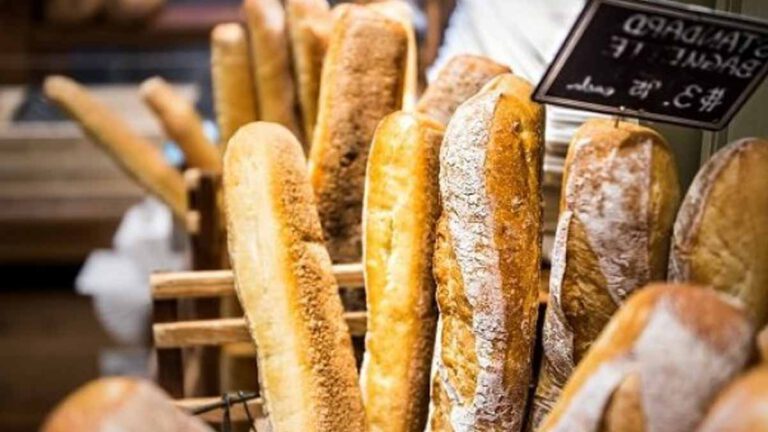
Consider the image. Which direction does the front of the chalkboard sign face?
toward the camera

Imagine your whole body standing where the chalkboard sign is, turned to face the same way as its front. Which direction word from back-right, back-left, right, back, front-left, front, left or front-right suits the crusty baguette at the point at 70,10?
back-right

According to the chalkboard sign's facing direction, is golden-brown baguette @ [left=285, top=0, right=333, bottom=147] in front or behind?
behind

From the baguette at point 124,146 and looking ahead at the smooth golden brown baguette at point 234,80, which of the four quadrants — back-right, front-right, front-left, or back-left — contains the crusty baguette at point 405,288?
front-right

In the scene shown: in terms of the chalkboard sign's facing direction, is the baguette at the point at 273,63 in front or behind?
behind

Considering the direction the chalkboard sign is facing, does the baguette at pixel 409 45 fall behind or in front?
behind
